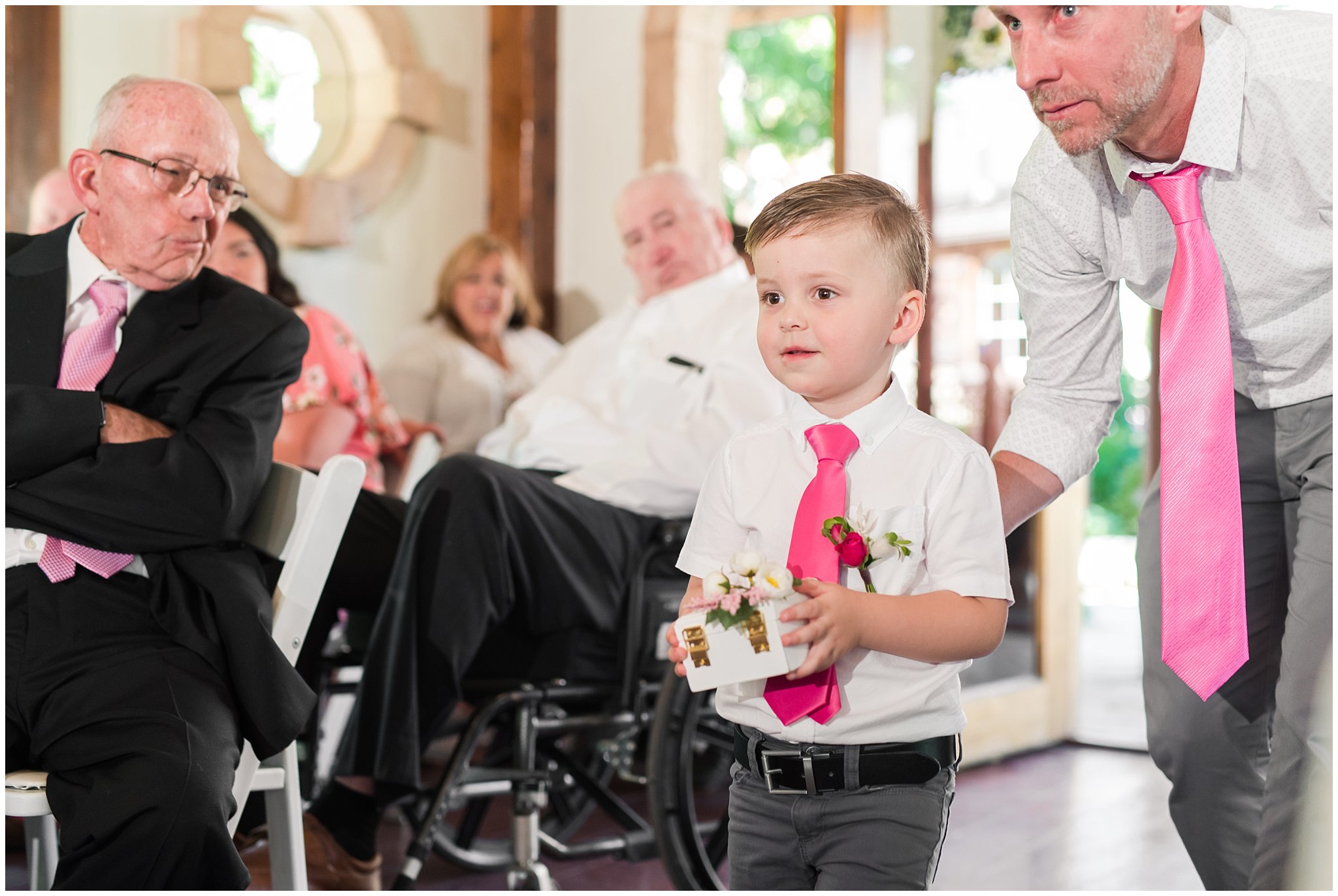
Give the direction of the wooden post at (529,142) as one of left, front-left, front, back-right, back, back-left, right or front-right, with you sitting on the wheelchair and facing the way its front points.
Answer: back-right

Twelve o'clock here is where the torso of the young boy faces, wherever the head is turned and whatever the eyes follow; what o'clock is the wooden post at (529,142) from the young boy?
The wooden post is roughly at 4 o'clock from the young boy.

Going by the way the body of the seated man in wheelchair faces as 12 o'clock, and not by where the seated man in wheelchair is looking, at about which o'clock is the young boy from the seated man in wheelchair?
The young boy is roughly at 10 o'clock from the seated man in wheelchair.

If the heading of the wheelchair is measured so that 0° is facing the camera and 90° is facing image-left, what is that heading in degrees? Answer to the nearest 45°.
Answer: approximately 45°

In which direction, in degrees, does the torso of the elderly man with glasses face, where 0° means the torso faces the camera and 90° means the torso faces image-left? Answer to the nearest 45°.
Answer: approximately 45°

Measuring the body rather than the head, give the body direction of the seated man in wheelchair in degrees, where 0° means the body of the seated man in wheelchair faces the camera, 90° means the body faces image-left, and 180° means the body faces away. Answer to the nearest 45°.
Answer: approximately 45°

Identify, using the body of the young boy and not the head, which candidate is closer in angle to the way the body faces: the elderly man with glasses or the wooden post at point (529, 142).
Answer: the elderly man with glasses

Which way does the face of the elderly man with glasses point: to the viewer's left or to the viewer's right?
to the viewer's right

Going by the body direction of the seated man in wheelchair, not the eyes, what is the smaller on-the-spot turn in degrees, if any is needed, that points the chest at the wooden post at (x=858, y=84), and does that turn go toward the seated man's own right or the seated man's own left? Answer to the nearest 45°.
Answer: approximately 180°

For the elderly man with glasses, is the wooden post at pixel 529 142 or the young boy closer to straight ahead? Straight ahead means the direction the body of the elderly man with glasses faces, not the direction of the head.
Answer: the young boy
